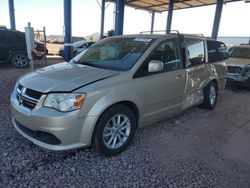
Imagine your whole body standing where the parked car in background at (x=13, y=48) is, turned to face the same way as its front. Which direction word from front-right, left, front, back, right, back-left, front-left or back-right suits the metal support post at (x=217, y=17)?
back

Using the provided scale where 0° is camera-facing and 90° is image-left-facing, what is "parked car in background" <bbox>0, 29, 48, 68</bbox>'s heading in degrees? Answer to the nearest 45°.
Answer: approximately 90°

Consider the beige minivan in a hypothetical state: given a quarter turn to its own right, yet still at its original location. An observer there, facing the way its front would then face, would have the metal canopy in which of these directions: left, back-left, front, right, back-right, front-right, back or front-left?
front-right

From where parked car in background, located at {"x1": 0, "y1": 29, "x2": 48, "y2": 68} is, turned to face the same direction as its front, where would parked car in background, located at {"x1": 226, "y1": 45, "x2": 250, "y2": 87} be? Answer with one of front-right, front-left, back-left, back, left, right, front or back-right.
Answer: back-left

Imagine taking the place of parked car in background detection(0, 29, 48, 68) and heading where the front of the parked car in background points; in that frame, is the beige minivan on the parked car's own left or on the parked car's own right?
on the parked car's own left

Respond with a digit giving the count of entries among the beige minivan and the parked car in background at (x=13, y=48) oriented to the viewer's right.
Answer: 0

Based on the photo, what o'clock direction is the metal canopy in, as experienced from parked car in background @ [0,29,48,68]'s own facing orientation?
The metal canopy is roughly at 5 o'clock from the parked car in background.

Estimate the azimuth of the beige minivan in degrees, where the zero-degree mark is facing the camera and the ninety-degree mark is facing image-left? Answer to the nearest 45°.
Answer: approximately 45°

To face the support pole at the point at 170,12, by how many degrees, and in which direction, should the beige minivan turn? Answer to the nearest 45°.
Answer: approximately 135° to its right
